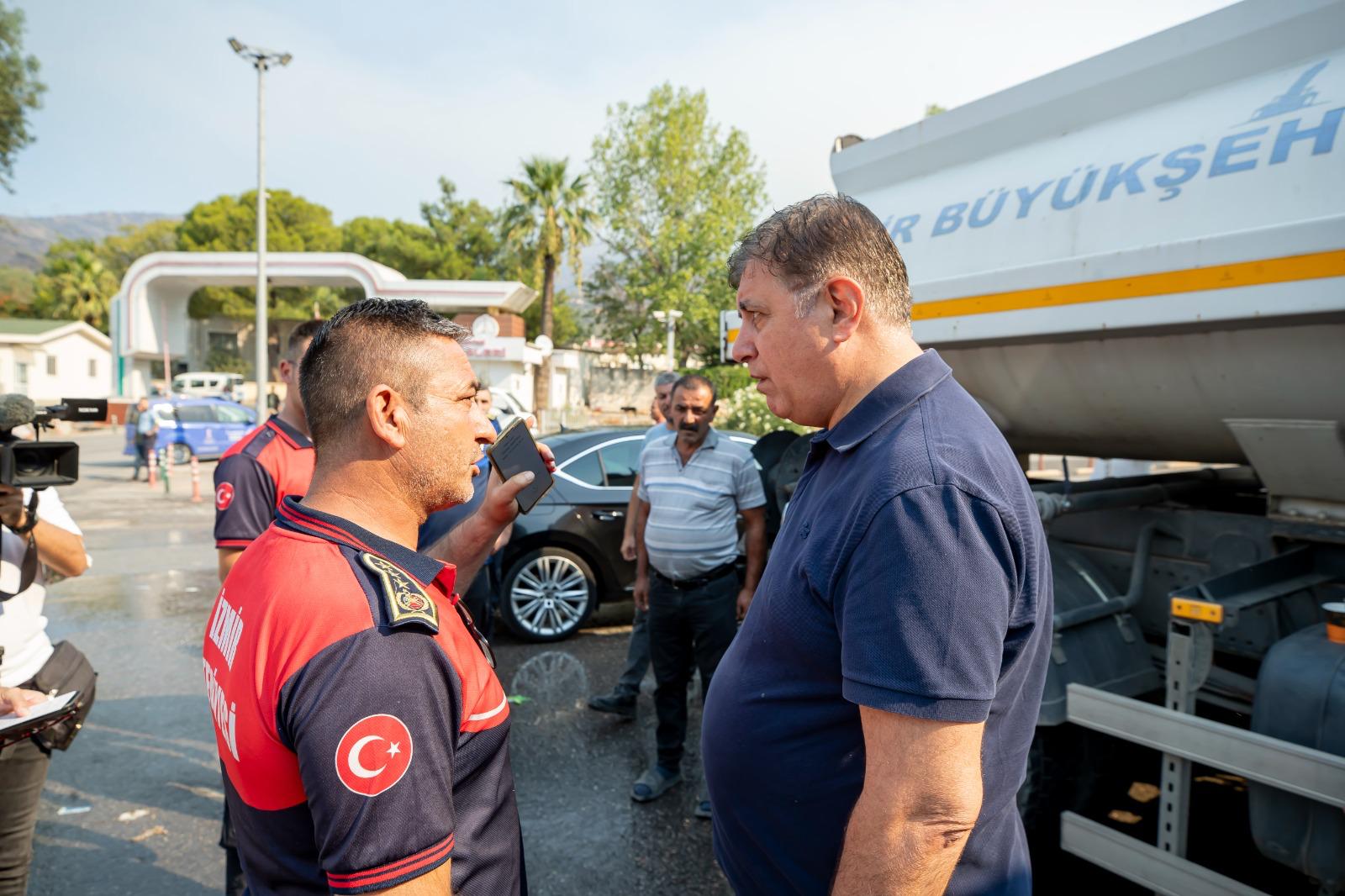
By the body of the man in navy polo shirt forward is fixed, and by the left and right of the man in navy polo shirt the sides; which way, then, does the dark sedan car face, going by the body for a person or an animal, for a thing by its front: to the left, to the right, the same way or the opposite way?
the opposite way

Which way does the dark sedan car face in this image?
to the viewer's right

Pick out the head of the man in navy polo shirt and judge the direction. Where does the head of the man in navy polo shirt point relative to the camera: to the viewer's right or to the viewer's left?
to the viewer's left

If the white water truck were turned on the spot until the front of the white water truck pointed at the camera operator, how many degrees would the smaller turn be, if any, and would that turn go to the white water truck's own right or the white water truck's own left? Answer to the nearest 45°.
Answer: approximately 90° to the white water truck's own right

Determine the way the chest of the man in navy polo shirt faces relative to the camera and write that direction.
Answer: to the viewer's left

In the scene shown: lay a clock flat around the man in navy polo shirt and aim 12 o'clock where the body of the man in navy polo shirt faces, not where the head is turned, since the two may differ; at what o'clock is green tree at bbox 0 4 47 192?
The green tree is roughly at 1 o'clock from the man in navy polo shirt.

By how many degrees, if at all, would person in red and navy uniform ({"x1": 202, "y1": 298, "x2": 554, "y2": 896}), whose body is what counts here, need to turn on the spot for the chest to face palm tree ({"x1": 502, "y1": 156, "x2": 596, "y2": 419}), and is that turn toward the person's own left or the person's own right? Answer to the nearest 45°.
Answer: approximately 90° to the person's own left

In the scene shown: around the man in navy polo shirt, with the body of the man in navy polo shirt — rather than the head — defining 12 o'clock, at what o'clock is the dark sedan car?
The dark sedan car is roughly at 2 o'clock from the man in navy polo shirt.

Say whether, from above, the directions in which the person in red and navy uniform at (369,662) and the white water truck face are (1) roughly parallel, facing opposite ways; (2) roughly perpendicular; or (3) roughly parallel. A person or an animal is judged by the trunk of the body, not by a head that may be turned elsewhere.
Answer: roughly perpendicular

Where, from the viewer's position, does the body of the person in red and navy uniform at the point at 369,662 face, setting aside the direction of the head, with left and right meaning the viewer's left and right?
facing to the right of the viewer

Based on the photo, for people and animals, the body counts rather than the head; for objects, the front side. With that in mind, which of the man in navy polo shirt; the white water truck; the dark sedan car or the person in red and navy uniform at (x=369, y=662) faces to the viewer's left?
the man in navy polo shirt
